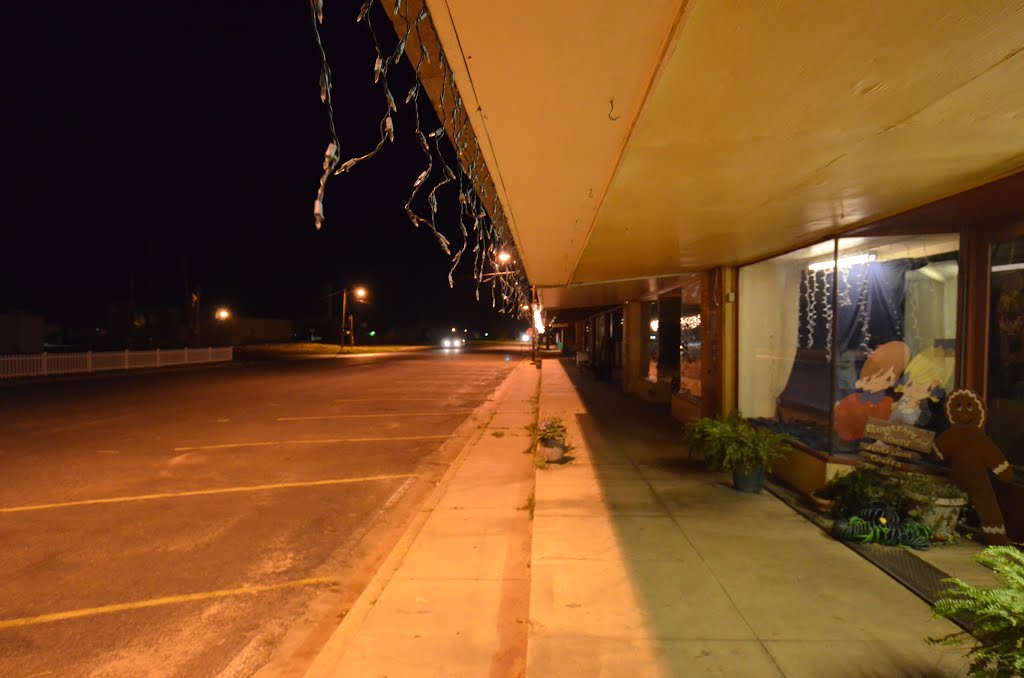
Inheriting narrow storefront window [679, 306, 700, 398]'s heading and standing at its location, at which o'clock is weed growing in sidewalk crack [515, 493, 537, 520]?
The weed growing in sidewalk crack is roughly at 11 o'clock from the narrow storefront window.

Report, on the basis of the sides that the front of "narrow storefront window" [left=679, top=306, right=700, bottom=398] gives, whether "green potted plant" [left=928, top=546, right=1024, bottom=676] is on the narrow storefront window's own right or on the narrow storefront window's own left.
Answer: on the narrow storefront window's own left

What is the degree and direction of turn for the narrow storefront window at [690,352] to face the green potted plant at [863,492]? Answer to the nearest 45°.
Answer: approximately 45° to its left

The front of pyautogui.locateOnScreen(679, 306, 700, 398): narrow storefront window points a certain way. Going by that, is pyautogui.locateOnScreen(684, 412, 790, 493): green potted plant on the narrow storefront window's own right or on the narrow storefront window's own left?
on the narrow storefront window's own left

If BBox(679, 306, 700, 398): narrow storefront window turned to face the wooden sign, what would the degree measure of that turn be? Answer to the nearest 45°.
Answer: approximately 90° to its left

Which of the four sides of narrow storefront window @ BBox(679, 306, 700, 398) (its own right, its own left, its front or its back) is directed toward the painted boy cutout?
left

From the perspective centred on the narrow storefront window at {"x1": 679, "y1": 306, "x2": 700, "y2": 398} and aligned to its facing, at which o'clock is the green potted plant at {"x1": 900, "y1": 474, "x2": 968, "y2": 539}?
The green potted plant is roughly at 10 o'clock from the narrow storefront window.

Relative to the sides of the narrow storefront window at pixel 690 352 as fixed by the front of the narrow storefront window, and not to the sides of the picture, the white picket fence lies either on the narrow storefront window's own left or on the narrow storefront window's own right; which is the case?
on the narrow storefront window's own right

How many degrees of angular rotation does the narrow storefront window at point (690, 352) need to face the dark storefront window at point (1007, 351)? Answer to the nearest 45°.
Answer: approximately 90° to its left

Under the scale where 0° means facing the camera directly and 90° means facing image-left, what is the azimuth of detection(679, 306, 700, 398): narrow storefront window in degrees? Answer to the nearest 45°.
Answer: approximately 45°

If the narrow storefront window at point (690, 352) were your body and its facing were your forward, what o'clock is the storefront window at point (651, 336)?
The storefront window is roughly at 4 o'clock from the narrow storefront window.

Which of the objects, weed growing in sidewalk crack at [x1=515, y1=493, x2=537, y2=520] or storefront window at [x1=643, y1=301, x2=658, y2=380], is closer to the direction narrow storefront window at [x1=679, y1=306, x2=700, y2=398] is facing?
the weed growing in sidewalk crack

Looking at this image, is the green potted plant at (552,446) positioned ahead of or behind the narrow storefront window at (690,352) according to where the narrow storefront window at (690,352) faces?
ahead
